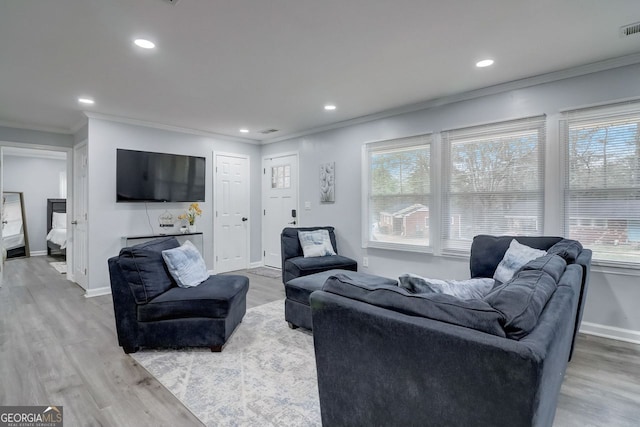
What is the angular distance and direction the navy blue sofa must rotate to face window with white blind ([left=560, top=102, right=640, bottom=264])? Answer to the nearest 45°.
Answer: approximately 90° to its right

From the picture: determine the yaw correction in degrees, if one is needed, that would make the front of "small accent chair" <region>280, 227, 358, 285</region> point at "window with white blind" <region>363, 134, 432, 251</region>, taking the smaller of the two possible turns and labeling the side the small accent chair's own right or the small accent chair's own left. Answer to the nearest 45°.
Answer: approximately 45° to the small accent chair's own left

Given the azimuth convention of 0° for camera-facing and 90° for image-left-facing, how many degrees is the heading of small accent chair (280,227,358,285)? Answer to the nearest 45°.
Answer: approximately 315°

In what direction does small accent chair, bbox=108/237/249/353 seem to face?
to the viewer's right

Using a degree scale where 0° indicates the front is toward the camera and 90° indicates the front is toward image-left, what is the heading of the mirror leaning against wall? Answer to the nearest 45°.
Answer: approximately 315°

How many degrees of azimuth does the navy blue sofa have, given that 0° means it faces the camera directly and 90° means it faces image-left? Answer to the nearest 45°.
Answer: approximately 135°

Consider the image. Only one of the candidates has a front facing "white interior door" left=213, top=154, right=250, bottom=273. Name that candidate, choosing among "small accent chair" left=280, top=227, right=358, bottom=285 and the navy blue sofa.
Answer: the navy blue sofa

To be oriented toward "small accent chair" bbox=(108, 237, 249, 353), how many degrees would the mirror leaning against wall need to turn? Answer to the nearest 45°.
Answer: approximately 45° to its right

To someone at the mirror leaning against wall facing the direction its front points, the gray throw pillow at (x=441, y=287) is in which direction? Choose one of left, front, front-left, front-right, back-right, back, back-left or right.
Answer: front-right

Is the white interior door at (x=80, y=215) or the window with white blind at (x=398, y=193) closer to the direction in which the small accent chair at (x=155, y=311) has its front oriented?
the window with white blind

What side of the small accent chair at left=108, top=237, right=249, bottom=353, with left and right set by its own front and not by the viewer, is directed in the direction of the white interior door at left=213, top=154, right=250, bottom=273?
left

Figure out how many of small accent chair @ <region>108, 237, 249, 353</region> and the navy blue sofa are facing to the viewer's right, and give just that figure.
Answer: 1
